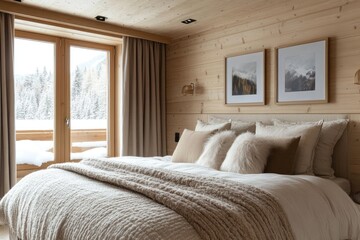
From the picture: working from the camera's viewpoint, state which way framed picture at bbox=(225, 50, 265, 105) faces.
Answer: facing the viewer and to the left of the viewer

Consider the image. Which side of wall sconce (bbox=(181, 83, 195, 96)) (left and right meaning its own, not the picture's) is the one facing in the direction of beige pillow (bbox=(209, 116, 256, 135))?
left

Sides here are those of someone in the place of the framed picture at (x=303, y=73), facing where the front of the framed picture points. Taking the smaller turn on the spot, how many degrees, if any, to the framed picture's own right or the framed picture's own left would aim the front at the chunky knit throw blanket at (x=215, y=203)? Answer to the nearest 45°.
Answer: approximately 45° to the framed picture's own left

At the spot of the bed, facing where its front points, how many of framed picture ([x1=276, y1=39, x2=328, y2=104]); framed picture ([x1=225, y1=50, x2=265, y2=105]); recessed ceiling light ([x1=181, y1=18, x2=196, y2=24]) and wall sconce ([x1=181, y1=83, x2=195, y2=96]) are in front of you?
0

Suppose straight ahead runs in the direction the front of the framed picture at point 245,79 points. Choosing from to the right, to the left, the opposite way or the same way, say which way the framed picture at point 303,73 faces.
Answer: the same way

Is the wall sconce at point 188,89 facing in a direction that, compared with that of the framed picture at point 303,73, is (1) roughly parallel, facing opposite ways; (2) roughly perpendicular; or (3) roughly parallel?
roughly parallel

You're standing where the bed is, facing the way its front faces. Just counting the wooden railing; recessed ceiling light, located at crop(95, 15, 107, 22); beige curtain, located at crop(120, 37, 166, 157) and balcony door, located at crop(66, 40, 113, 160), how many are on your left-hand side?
0

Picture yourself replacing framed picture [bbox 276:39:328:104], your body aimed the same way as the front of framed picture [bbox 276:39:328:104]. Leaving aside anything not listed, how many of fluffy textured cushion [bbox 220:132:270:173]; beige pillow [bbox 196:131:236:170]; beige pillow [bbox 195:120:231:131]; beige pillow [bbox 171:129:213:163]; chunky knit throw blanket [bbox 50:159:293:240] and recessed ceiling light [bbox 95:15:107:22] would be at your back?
0

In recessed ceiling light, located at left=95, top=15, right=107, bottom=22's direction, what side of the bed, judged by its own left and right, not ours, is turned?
right

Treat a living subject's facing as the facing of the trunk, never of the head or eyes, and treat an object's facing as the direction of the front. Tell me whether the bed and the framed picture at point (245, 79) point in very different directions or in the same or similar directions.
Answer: same or similar directions

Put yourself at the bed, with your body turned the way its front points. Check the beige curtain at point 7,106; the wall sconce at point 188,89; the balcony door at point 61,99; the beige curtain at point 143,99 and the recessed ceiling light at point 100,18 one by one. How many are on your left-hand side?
0

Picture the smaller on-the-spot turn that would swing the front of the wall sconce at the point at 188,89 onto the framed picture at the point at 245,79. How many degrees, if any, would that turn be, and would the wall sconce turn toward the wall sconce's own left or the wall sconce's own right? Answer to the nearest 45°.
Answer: approximately 90° to the wall sconce's own left

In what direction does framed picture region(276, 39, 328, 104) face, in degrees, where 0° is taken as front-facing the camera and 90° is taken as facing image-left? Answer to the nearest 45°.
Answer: approximately 45°

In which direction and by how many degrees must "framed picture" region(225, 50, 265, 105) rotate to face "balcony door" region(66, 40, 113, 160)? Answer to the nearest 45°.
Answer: approximately 45° to its right

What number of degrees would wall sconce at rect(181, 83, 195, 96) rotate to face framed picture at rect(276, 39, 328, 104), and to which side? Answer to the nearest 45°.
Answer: approximately 90° to its left

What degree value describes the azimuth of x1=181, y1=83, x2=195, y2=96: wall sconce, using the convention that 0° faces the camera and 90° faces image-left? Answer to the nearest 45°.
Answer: approximately 45°

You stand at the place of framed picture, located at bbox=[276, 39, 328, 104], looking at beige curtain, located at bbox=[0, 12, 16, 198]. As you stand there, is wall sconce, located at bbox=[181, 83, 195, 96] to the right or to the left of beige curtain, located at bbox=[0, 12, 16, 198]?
right

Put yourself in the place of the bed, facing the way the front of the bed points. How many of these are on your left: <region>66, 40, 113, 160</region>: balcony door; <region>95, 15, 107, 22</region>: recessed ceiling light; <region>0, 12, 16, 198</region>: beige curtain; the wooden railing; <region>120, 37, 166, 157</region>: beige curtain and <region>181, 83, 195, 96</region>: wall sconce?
0

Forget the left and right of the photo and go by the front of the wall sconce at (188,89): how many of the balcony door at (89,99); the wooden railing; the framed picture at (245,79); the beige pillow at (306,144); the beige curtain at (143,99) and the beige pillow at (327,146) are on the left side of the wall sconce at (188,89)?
3
